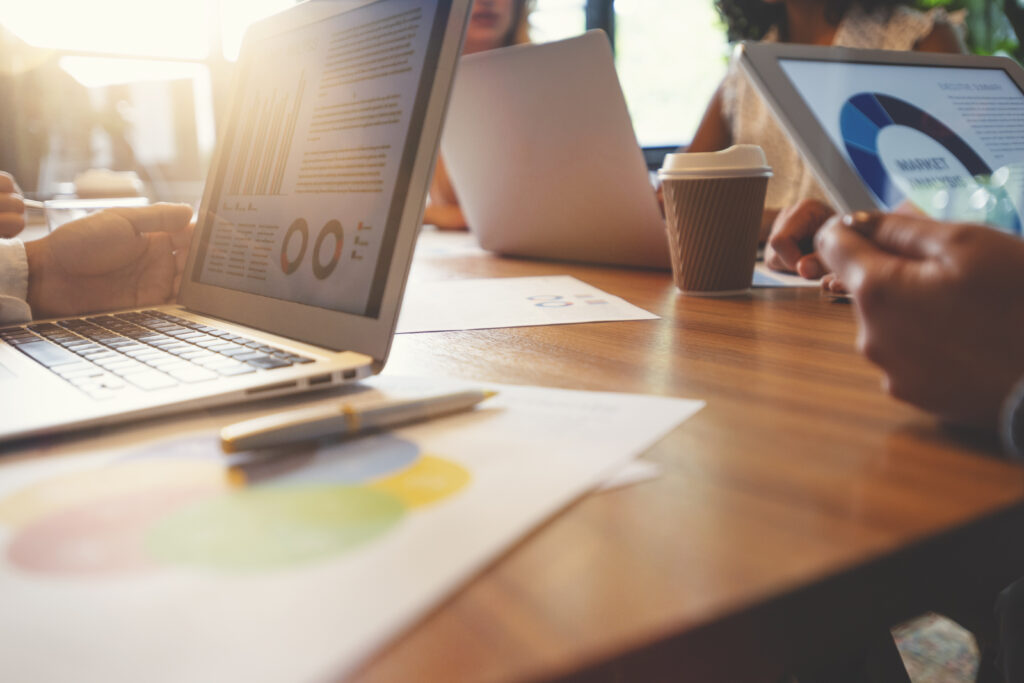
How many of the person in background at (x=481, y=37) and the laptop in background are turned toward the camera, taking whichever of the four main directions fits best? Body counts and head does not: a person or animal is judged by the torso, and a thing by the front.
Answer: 1

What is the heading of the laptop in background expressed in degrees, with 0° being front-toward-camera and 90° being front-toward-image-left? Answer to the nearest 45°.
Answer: approximately 225°

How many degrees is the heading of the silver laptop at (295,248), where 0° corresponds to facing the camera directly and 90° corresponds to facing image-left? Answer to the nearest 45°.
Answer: approximately 45°

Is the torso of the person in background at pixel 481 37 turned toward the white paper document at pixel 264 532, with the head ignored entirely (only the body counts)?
yes

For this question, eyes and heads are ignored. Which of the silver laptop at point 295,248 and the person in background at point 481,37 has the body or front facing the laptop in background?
the person in background

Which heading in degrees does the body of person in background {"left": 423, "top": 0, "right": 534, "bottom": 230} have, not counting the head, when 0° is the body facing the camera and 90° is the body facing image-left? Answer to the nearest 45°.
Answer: approximately 0°

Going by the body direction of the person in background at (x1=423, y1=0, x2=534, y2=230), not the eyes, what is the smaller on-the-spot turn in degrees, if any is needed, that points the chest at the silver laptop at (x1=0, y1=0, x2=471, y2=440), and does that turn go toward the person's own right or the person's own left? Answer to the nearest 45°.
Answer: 0° — they already face it
